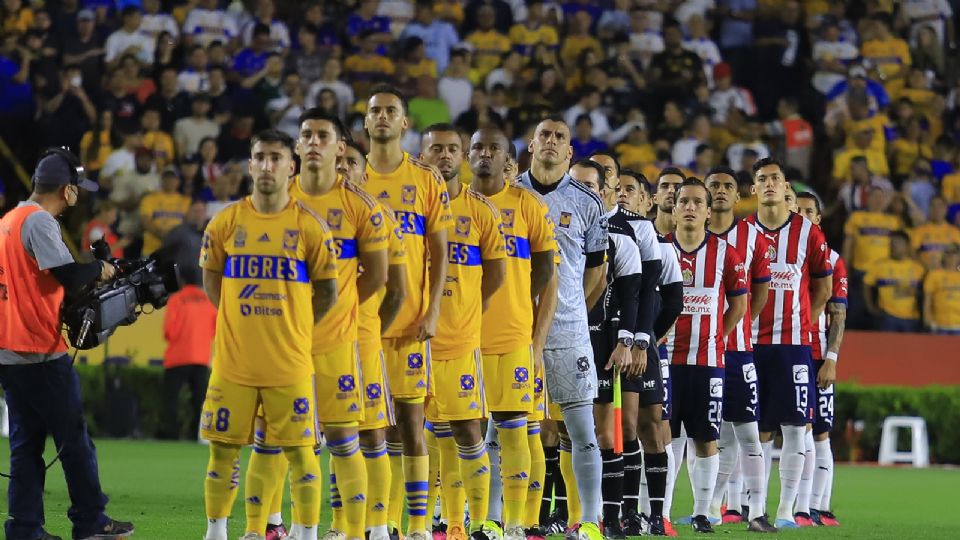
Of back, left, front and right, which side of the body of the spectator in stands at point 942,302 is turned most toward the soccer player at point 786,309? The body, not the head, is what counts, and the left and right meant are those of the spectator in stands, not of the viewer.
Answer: front

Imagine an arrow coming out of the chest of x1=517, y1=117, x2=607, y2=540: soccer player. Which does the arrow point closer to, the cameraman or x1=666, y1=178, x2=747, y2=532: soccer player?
the cameraman

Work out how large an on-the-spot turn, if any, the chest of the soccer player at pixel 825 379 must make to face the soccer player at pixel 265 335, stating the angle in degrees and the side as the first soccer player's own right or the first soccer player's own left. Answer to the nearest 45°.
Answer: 0° — they already face them

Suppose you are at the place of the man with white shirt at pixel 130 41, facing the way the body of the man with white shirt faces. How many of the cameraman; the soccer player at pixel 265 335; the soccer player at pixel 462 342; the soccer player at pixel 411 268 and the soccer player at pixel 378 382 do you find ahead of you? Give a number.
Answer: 5

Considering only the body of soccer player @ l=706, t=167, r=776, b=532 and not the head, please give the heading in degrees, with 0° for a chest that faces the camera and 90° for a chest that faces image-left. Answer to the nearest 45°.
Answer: approximately 45°

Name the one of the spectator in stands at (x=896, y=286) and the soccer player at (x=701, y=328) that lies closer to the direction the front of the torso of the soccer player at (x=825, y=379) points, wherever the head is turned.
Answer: the soccer player

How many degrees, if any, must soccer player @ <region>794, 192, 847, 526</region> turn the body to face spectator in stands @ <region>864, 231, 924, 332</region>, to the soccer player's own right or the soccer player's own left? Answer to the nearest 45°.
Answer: approximately 135° to the soccer player's own right
